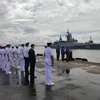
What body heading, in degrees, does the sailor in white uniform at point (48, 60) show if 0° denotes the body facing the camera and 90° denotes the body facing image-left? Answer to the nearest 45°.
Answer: approximately 225°
